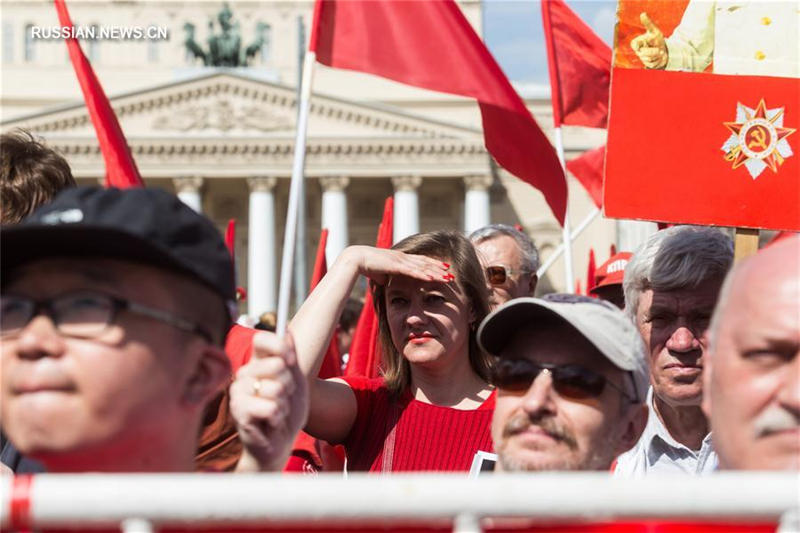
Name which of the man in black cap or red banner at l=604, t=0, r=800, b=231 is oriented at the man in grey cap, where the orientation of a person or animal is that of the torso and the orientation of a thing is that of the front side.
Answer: the red banner

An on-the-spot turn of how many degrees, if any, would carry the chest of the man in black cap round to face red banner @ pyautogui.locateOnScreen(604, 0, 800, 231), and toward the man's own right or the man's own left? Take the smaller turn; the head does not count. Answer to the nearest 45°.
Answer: approximately 180°

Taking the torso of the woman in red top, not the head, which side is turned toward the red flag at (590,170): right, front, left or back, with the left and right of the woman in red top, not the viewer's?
back

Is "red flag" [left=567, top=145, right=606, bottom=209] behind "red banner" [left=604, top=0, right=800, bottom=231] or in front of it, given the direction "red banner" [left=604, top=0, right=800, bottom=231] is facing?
behind

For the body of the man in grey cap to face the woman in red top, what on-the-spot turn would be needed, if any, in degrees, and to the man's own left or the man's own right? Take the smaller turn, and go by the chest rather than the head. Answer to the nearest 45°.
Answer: approximately 135° to the man's own right

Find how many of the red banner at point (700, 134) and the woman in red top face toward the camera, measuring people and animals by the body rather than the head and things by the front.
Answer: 2

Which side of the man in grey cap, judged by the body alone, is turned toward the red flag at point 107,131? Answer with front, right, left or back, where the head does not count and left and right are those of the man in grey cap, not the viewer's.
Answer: right

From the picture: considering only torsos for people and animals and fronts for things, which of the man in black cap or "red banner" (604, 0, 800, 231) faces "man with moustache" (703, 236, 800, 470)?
the red banner

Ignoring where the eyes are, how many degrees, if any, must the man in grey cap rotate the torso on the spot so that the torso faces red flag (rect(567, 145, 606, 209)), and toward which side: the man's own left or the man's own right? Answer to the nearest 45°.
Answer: approximately 135° to the man's own right

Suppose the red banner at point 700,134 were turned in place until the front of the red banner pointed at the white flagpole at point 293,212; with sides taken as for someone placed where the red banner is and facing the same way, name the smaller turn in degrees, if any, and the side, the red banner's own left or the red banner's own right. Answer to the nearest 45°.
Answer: approximately 45° to the red banner's own right
